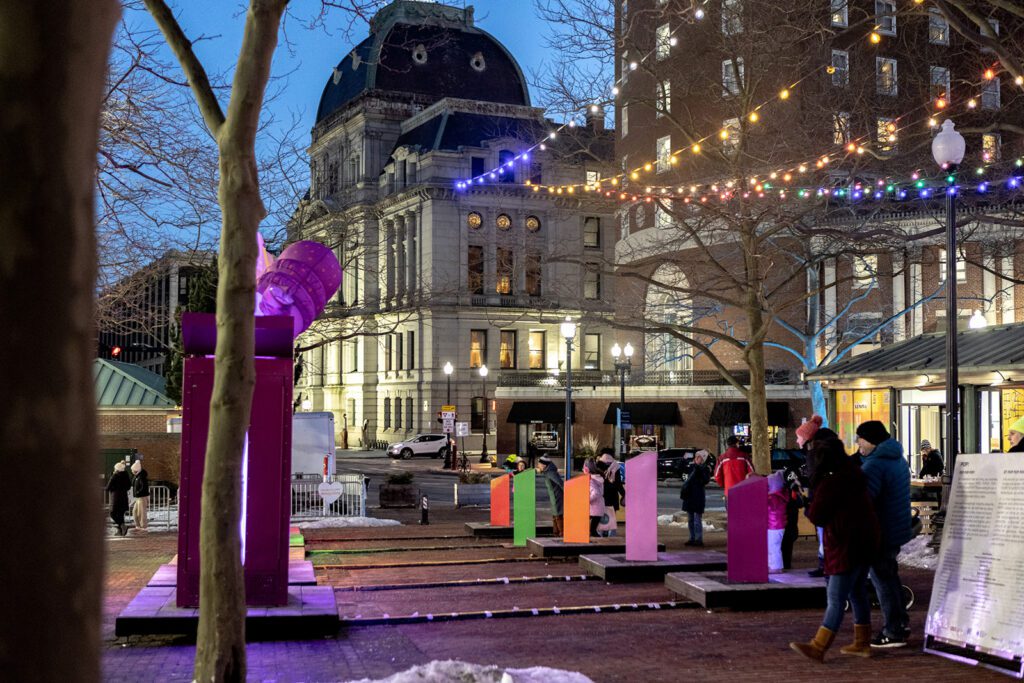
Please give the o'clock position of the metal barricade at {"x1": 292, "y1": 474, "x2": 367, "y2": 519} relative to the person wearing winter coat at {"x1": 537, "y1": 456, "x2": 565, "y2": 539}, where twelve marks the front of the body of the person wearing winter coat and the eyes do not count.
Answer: The metal barricade is roughly at 2 o'clock from the person wearing winter coat.

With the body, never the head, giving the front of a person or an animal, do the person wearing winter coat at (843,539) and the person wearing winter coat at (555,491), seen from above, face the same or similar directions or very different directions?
same or similar directions

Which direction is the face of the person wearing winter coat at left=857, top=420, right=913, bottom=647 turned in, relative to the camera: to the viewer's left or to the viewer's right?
to the viewer's left

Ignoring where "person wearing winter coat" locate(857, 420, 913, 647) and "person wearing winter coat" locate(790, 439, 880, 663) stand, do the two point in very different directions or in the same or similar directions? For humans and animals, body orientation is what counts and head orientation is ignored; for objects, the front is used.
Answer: same or similar directions

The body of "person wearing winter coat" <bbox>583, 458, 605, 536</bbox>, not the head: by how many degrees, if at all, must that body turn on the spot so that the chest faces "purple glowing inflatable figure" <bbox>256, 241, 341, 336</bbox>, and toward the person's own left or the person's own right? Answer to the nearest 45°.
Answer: approximately 45° to the person's own left

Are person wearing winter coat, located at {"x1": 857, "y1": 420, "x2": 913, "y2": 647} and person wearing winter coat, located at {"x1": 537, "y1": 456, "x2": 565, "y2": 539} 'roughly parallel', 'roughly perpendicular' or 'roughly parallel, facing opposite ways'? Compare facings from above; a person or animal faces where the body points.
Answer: roughly parallel

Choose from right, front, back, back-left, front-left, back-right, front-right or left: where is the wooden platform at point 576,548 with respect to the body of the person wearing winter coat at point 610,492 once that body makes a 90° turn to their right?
back
